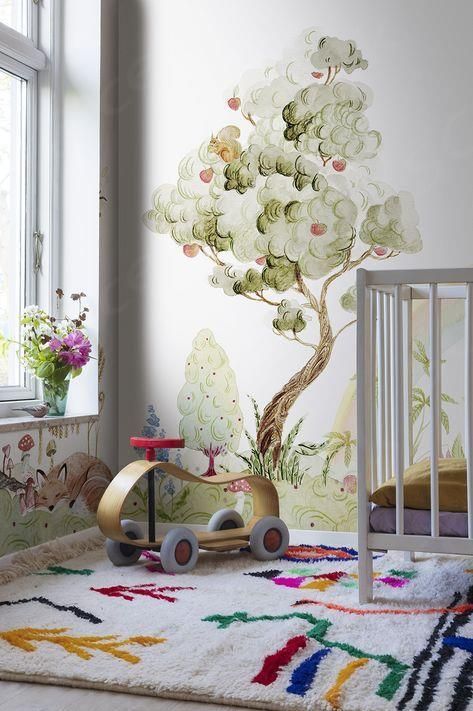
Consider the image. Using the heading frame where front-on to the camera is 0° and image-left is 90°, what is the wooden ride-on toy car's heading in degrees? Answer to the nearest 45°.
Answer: approximately 45°
